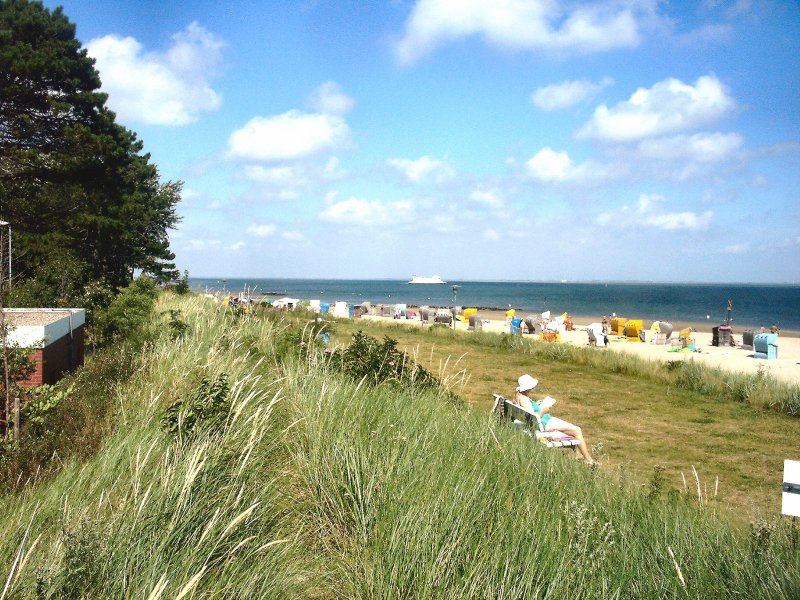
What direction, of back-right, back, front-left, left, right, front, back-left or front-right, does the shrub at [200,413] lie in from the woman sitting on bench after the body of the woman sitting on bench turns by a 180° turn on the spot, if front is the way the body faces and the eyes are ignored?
front-left

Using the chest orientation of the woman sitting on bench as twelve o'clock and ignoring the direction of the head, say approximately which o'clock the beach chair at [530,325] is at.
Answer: The beach chair is roughly at 9 o'clock from the woman sitting on bench.

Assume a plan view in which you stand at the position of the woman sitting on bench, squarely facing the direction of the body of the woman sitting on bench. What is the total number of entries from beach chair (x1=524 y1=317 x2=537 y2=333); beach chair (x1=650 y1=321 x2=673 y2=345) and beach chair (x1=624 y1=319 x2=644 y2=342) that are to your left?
3

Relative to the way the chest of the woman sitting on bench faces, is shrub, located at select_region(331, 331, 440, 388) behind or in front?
behind

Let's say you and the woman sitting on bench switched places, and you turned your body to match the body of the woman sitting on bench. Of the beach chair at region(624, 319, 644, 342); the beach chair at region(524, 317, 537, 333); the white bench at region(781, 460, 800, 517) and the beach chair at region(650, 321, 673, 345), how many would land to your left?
3

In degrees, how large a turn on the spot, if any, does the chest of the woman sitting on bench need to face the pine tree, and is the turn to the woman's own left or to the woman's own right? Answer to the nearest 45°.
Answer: approximately 135° to the woman's own left

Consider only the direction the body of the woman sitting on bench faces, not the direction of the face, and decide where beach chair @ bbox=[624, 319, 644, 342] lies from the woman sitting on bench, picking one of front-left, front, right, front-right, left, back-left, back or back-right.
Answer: left

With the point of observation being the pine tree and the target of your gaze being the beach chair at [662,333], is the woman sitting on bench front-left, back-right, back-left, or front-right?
front-right

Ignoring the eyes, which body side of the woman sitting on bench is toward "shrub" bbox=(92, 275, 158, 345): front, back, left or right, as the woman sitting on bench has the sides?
back

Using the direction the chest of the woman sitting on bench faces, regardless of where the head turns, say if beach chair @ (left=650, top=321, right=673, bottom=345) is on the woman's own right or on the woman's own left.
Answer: on the woman's own left

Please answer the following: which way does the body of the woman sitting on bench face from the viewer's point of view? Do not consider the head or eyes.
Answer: to the viewer's right
